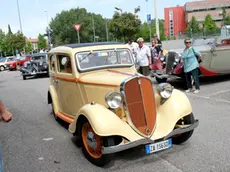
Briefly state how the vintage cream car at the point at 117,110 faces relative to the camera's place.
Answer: facing the viewer and to the right of the viewer

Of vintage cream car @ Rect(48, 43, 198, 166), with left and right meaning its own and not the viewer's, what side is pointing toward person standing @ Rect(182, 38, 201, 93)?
left

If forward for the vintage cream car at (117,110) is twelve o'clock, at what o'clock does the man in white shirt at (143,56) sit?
The man in white shirt is roughly at 8 o'clock from the vintage cream car.
